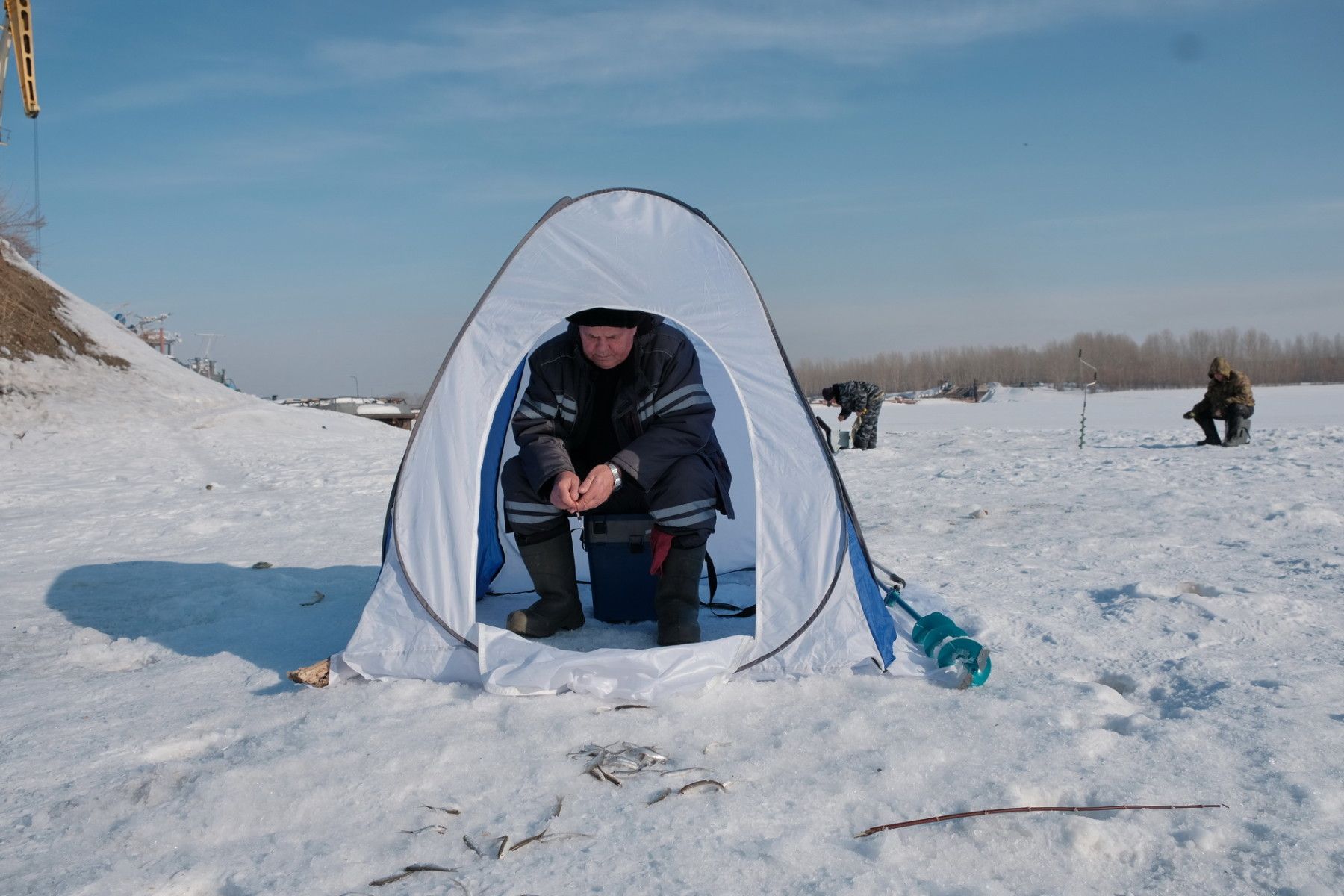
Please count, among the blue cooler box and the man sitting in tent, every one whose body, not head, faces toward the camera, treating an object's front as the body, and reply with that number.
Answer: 2

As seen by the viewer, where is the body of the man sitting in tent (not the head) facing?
toward the camera

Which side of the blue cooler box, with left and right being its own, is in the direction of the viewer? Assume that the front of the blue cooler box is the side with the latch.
front

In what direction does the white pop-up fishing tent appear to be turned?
toward the camera

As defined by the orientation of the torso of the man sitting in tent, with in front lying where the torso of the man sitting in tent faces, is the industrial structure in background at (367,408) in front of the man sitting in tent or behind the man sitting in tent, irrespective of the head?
behind

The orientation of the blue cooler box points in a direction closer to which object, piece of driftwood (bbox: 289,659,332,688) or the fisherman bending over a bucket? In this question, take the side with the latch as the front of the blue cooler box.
the piece of driftwood

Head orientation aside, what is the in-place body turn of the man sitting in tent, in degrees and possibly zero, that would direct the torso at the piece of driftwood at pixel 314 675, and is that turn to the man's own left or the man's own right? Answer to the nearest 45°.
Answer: approximately 45° to the man's own right
